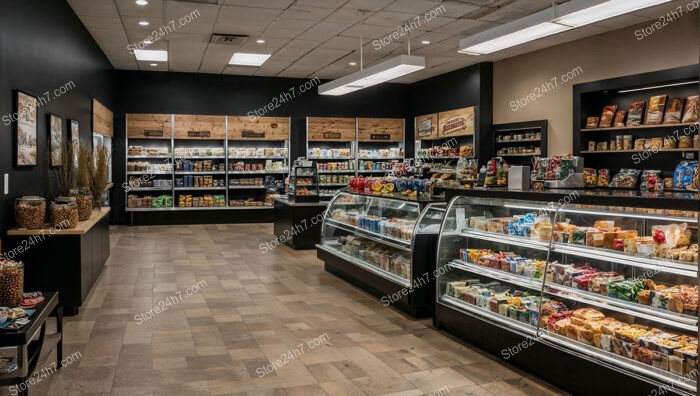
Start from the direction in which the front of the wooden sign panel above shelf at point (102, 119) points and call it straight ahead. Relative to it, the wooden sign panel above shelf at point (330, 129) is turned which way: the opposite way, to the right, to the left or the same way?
to the right

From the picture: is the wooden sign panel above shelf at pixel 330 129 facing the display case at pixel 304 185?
yes

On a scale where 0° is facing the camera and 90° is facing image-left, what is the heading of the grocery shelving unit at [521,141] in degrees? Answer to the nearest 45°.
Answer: approximately 45°

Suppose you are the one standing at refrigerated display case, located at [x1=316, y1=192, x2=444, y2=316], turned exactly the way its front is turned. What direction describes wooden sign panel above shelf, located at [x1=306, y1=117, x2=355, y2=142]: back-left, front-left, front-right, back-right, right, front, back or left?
back-right

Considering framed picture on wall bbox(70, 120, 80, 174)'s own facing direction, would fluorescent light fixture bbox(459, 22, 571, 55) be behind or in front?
in front

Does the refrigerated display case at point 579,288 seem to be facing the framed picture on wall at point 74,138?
no

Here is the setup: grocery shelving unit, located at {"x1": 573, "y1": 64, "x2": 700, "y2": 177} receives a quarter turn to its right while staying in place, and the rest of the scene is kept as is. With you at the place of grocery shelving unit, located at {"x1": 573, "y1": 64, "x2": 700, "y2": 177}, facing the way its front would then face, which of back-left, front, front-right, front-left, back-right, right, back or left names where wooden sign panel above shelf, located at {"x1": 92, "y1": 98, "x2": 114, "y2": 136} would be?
front-left

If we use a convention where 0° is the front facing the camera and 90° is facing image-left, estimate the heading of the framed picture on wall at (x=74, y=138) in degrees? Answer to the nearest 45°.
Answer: approximately 315°

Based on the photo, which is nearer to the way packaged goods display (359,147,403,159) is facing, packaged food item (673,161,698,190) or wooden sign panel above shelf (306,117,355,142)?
the packaged food item

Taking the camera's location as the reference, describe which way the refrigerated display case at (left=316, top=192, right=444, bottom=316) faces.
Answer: facing the viewer and to the left of the viewer

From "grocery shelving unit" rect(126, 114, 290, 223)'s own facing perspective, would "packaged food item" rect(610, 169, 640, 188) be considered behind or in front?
in front

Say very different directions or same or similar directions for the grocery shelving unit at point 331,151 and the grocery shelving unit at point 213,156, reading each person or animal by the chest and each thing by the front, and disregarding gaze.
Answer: same or similar directions

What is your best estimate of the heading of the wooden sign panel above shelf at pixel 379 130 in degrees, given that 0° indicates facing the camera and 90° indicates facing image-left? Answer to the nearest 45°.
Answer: approximately 0°

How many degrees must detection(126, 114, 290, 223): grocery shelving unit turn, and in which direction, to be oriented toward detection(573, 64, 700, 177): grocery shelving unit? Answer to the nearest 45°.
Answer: approximately 45° to its left

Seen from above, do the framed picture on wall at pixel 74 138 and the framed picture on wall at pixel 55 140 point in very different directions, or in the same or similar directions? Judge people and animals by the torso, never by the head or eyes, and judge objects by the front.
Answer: same or similar directions

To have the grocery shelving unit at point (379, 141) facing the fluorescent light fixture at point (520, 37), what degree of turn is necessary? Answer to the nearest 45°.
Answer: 0° — it already faces it

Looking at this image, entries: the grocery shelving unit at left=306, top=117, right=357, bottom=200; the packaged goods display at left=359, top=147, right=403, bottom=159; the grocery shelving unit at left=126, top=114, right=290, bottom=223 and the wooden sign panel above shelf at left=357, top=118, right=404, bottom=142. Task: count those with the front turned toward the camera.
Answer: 4

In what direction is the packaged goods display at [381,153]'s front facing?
toward the camera

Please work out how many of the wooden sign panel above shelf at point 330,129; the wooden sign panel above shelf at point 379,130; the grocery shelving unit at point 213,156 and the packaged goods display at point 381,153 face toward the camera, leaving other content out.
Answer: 4

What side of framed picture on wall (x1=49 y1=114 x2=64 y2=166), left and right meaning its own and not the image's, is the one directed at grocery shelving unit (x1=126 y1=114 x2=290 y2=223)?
left

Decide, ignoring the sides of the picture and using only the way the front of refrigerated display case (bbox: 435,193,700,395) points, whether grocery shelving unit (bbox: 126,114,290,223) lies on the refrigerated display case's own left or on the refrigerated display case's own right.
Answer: on the refrigerated display case's own right
